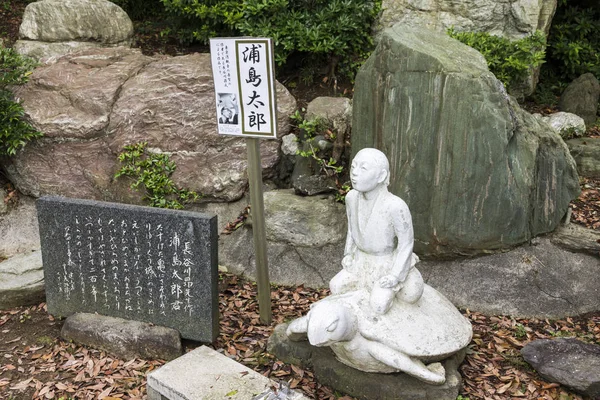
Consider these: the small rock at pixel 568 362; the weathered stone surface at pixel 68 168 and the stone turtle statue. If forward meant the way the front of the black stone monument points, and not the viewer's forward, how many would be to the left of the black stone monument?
2

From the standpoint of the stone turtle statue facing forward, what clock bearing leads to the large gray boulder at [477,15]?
The large gray boulder is roughly at 5 o'clock from the stone turtle statue.

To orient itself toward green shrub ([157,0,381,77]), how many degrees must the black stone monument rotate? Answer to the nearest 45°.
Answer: approximately 180°

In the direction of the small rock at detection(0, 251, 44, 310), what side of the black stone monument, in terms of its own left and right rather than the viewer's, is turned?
right

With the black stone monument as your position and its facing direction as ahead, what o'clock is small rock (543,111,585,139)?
The small rock is roughly at 7 o'clock from the black stone monument.

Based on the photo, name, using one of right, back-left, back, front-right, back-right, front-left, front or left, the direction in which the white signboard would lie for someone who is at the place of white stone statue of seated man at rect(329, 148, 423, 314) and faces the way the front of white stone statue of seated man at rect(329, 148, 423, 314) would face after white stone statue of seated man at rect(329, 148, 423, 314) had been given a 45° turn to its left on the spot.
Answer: back-right

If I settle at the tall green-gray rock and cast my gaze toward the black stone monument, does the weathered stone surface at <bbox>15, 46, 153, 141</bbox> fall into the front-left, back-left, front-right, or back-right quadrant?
front-right

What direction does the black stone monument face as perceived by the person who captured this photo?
facing the viewer and to the left of the viewer

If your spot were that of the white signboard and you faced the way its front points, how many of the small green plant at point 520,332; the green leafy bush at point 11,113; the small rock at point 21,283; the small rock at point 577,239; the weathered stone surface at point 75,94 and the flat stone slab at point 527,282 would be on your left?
3

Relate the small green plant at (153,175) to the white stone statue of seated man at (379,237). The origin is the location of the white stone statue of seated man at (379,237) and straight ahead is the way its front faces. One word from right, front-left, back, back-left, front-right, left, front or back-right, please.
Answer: right

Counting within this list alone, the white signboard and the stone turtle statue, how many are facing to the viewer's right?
0

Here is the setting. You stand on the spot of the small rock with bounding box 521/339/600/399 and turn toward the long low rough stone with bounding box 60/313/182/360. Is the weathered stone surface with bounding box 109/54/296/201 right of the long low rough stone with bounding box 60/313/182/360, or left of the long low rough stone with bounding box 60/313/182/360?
right

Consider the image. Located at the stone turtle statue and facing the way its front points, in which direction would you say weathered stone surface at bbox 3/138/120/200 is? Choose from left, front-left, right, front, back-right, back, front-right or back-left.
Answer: right

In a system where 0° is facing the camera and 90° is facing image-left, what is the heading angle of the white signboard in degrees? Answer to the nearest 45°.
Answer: approximately 0°

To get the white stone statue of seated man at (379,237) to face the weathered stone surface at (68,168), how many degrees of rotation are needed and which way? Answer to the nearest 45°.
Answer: approximately 90° to its right
